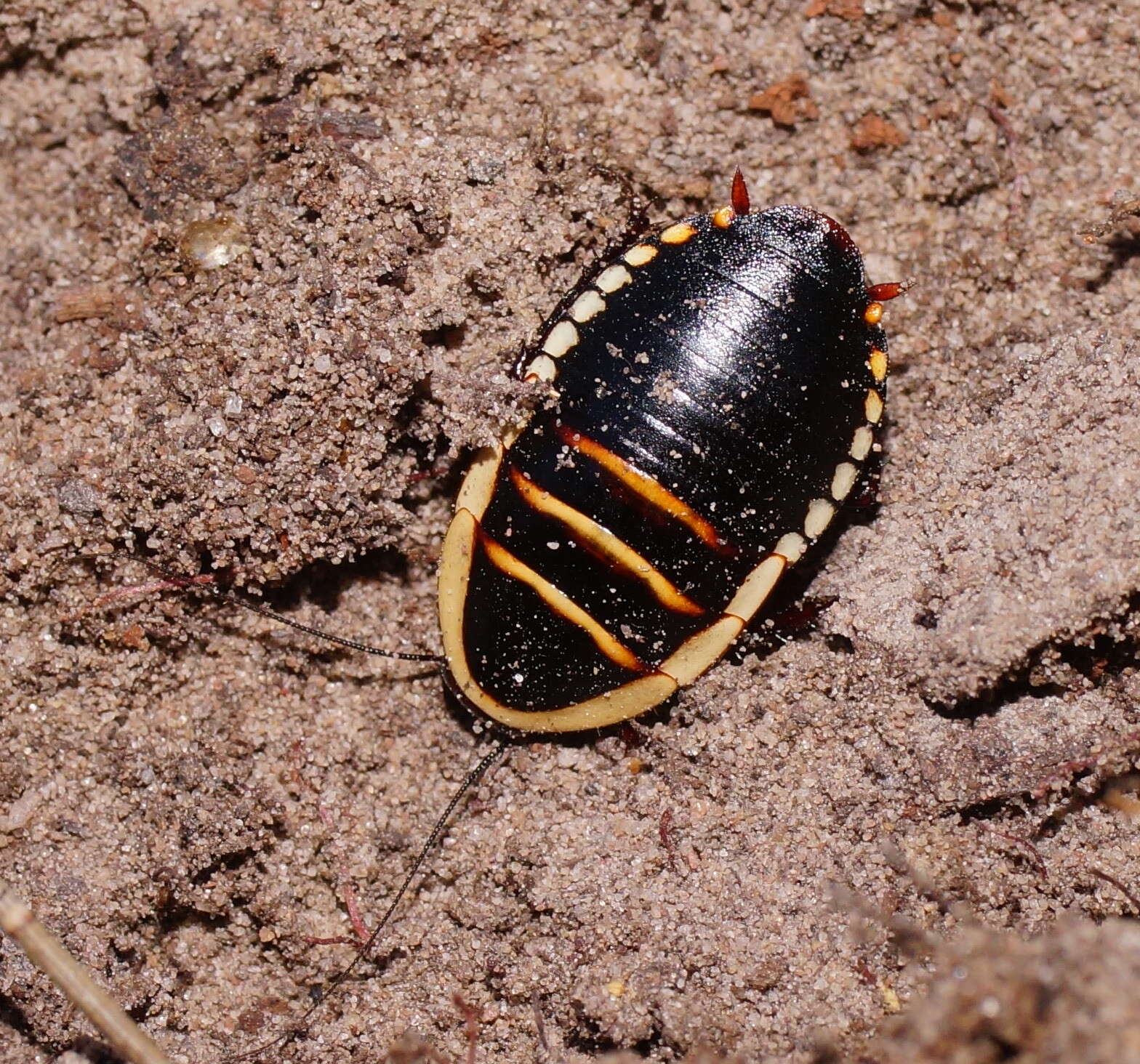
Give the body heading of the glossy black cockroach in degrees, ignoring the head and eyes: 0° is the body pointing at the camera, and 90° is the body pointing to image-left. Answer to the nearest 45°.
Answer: approximately 45°
